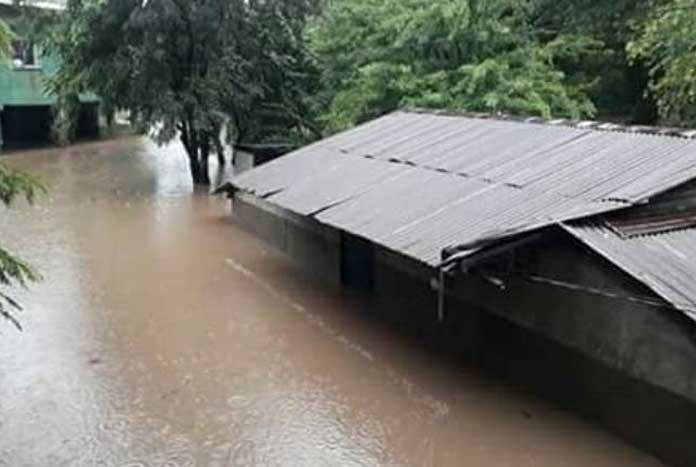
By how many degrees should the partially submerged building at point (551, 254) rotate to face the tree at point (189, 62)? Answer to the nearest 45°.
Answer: approximately 90° to its right

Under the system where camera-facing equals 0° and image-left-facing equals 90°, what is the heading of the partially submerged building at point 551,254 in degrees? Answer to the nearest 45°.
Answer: approximately 45°

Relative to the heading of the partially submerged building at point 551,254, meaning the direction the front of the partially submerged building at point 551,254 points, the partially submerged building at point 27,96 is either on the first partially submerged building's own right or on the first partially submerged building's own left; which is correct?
on the first partially submerged building's own right

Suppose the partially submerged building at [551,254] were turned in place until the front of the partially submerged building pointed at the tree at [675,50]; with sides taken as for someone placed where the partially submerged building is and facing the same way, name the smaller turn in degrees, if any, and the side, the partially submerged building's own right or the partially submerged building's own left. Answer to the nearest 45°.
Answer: approximately 135° to the partially submerged building's own right

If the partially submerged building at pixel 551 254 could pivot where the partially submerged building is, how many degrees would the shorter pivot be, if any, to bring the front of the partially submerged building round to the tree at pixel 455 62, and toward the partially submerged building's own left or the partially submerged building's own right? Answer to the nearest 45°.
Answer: approximately 135° to the partially submerged building's own right

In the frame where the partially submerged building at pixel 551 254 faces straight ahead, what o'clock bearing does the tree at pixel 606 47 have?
The tree is roughly at 5 o'clock from the partially submerged building.
